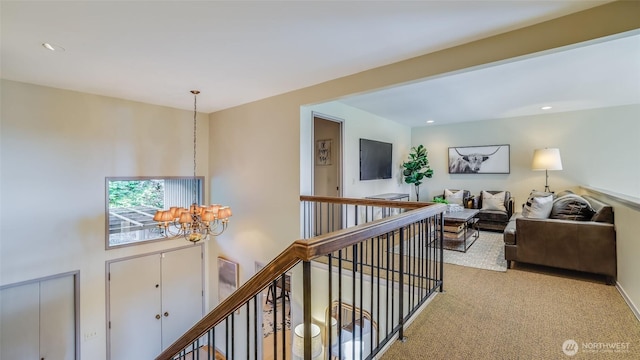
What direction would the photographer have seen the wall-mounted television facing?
facing the viewer and to the right of the viewer

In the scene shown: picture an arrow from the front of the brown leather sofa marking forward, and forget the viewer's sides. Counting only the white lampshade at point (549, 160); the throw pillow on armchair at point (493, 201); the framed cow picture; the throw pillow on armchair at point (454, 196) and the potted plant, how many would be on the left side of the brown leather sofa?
0

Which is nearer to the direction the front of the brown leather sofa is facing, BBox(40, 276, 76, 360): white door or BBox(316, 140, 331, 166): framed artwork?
the framed artwork

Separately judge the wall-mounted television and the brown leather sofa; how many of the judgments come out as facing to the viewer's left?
1

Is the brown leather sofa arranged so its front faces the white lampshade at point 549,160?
no

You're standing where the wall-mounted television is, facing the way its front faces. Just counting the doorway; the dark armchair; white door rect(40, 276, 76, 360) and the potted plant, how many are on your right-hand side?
2

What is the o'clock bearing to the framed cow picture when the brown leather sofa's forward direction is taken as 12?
The framed cow picture is roughly at 2 o'clock from the brown leather sofa.

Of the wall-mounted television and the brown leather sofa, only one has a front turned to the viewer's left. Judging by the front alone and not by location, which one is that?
the brown leather sofa

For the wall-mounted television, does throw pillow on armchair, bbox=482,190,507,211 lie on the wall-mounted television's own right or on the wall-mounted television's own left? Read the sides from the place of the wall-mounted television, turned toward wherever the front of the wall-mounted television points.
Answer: on the wall-mounted television's own left

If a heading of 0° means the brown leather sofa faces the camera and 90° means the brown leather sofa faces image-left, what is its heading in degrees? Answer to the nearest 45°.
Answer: approximately 90°

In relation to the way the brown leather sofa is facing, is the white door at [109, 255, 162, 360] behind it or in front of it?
in front

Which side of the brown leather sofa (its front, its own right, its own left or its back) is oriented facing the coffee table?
front

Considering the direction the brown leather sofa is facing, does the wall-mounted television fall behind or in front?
in front

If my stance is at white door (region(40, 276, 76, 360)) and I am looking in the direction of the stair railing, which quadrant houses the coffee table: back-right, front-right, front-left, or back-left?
front-left

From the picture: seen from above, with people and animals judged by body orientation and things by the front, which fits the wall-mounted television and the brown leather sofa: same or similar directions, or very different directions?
very different directions
